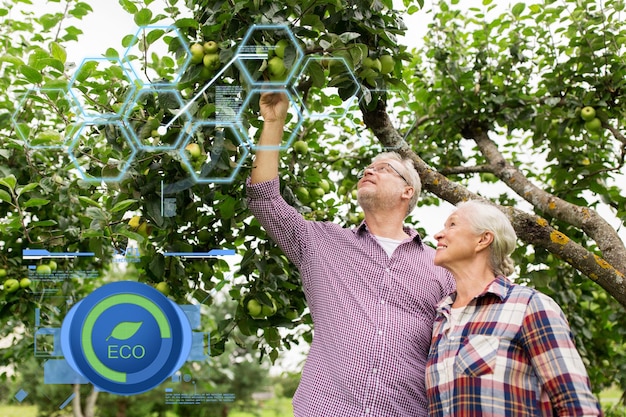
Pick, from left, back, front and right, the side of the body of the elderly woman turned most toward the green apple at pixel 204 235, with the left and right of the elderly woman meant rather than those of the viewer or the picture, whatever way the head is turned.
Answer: right

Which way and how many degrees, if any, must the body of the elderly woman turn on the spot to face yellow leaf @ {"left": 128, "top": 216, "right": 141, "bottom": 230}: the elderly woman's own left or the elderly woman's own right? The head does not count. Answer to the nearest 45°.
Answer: approximately 45° to the elderly woman's own right

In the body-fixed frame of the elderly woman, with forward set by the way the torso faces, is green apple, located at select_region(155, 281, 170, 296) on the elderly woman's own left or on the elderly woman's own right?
on the elderly woman's own right

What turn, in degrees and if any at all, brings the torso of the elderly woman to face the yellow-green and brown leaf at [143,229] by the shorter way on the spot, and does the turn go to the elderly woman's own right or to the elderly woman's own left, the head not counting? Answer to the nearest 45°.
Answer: approximately 45° to the elderly woman's own right

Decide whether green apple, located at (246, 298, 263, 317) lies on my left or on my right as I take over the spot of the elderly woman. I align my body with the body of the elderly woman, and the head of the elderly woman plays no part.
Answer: on my right

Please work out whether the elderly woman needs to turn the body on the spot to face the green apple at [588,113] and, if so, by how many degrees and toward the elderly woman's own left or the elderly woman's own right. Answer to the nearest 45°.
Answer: approximately 135° to the elderly woman's own right

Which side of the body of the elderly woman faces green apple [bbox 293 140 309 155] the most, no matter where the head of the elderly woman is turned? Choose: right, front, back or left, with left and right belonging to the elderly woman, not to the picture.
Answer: right

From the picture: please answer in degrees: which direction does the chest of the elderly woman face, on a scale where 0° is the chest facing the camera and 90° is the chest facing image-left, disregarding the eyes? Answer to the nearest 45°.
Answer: approximately 45°

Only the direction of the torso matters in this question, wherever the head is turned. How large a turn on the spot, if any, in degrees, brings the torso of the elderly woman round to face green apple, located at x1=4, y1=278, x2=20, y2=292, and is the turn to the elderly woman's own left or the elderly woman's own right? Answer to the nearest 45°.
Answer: approximately 45° to the elderly woman's own right

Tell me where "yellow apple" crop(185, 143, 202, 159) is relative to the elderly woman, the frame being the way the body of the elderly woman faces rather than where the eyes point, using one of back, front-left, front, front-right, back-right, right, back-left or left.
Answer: front-right

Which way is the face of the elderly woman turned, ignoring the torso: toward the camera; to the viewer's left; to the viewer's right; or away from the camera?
to the viewer's left
